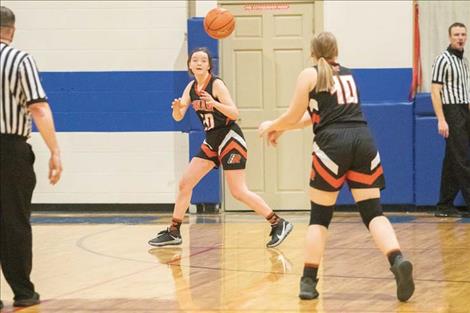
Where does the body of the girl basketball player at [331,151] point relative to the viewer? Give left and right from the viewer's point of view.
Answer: facing away from the viewer and to the left of the viewer

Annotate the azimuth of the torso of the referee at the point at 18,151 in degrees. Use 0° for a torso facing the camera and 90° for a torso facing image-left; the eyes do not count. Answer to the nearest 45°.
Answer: approximately 180°

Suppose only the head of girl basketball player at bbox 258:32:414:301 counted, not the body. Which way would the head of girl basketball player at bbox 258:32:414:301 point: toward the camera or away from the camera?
away from the camera

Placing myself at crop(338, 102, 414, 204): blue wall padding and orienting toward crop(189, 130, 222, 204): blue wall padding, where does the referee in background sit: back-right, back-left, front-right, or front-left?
back-left

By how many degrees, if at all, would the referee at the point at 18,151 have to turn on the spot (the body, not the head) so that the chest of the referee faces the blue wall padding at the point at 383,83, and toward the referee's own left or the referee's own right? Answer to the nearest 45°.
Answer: approximately 45° to the referee's own right

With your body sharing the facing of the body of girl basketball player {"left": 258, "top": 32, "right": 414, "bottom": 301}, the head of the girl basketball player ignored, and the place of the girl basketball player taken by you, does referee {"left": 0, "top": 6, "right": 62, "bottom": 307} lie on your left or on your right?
on your left
